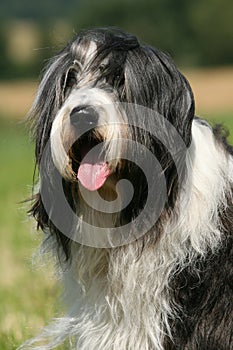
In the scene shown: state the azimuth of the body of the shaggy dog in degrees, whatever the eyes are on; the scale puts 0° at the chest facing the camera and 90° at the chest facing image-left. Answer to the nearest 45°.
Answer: approximately 45°
